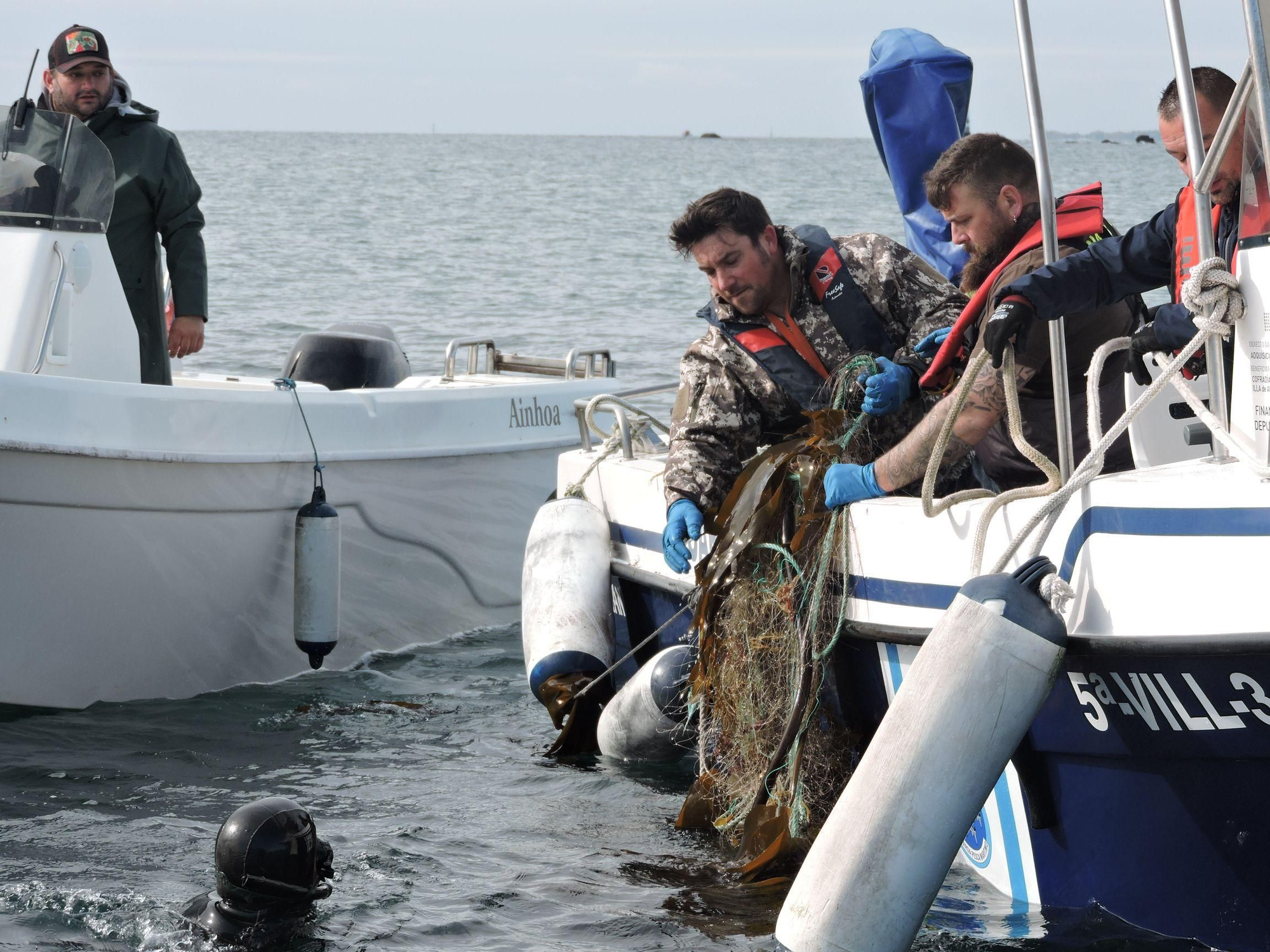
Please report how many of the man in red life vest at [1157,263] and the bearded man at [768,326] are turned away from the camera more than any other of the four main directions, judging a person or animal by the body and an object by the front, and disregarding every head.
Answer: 0

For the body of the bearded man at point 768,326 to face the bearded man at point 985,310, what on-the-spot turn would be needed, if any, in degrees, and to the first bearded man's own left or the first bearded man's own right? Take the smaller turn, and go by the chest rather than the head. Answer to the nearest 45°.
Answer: approximately 90° to the first bearded man's own left

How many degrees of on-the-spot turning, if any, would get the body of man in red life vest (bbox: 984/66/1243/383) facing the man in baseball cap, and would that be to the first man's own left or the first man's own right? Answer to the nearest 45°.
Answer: approximately 90° to the first man's own right

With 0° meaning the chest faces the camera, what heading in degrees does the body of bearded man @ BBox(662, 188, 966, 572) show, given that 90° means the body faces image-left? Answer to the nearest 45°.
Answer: approximately 45°

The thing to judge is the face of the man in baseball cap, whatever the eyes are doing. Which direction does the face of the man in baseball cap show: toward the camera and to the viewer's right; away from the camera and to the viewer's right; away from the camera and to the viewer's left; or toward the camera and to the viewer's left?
toward the camera and to the viewer's right

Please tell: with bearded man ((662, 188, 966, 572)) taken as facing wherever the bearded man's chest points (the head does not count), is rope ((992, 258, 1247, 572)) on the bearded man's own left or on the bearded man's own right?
on the bearded man's own left

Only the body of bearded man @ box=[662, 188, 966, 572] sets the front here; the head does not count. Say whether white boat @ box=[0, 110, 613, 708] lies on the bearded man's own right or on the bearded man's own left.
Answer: on the bearded man's own right

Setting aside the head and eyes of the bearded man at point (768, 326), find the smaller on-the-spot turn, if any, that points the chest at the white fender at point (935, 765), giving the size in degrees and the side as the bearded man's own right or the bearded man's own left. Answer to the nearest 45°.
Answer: approximately 45° to the bearded man's own left
